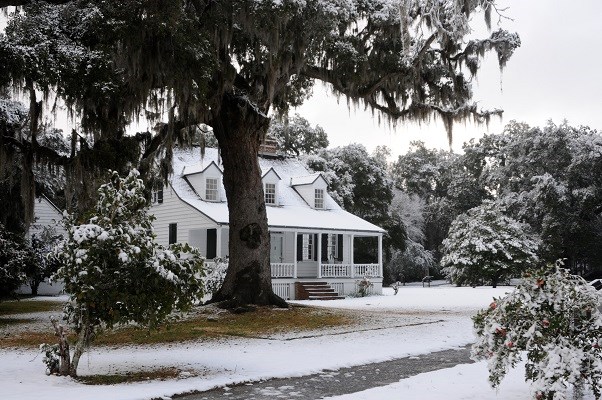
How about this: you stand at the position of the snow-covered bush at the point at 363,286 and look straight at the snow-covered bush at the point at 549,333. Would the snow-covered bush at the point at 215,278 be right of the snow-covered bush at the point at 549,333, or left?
right

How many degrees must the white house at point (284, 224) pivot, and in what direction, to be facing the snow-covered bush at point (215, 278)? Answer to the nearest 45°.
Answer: approximately 45° to its right

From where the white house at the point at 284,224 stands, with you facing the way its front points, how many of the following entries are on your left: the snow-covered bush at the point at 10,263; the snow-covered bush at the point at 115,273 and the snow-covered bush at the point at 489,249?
1

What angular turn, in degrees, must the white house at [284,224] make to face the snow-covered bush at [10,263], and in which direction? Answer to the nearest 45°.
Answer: approximately 90° to its right

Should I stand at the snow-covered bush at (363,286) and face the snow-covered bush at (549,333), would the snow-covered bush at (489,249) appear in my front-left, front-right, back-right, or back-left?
back-left

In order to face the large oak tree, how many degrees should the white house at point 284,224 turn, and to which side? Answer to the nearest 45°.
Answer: approximately 45° to its right

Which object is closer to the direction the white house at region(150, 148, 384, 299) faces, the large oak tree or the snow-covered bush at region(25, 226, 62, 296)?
the large oak tree

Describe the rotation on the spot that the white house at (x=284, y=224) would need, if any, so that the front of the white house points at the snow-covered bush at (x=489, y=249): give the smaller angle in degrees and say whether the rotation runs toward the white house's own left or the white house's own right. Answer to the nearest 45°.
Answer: approximately 90° to the white house's own left

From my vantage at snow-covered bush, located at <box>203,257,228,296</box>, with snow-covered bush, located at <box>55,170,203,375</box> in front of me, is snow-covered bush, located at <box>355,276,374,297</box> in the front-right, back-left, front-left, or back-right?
back-left

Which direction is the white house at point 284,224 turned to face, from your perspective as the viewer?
facing the viewer and to the right of the viewer

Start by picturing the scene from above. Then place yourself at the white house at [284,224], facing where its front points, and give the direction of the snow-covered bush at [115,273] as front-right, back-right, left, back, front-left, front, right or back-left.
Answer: front-right
